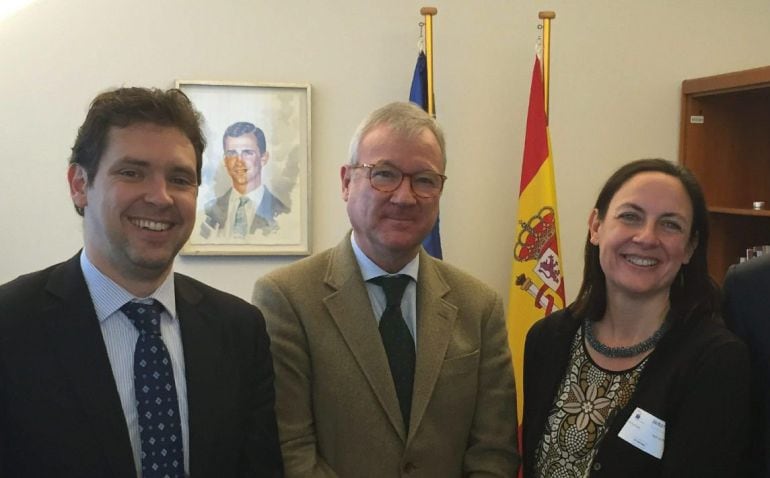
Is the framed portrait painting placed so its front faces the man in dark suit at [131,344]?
yes

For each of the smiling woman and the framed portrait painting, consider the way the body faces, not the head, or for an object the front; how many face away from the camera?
0

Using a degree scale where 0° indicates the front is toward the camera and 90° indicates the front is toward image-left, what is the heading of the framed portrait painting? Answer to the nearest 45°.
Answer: approximately 0°

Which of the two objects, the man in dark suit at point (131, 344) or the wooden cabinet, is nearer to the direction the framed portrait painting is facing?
the man in dark suit

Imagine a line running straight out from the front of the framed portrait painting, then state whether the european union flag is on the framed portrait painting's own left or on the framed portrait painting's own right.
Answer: on the framed portrait painting's own left

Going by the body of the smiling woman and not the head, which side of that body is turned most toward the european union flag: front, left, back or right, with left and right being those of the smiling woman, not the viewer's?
right

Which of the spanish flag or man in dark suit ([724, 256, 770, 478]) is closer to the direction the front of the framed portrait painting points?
the man in dark suit

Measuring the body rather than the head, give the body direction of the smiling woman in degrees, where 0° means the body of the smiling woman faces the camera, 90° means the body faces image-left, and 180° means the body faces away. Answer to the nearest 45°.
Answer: approximately 45°

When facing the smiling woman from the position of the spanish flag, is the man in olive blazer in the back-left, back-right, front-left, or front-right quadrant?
front-right

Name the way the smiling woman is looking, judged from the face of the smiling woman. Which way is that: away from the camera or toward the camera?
toward the camera

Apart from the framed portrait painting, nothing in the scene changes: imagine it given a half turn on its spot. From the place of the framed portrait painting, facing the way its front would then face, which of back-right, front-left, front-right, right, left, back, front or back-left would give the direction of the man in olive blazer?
back

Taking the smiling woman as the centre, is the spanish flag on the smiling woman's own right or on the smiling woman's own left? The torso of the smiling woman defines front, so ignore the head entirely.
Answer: on the smiling woman's own right

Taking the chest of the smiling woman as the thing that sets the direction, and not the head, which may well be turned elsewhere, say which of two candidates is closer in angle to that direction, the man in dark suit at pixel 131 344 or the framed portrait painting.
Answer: the man in dark suit

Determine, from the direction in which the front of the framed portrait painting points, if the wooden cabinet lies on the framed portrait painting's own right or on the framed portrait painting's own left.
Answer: on the framed portrait painting's own left

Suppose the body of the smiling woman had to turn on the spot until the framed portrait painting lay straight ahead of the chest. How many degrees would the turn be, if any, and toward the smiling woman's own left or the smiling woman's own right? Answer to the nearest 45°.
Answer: approximately 90° to the smiling woman's own right
